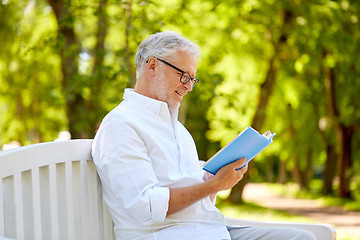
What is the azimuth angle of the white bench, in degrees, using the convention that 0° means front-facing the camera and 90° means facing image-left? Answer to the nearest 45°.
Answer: approximately 315°

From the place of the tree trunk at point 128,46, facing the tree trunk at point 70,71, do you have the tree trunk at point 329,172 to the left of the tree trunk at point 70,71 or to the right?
right

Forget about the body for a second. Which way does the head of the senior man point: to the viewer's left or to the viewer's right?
to the viewer's right

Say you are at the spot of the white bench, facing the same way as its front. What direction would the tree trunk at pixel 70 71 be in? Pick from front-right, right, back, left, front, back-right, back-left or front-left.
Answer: back-left

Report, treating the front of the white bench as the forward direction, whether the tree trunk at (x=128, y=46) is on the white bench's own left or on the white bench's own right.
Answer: on the white bench's own left

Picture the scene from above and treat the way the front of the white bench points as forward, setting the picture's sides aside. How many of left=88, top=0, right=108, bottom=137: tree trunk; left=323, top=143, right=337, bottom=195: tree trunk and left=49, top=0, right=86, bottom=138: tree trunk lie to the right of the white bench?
0

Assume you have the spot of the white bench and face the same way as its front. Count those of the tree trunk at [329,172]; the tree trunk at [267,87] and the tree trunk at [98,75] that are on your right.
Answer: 0

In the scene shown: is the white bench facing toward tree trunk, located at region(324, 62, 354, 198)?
no

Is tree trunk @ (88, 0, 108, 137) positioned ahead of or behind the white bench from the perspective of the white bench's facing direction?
behind
